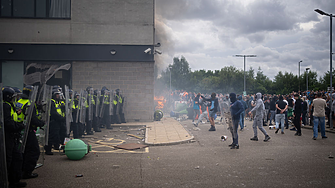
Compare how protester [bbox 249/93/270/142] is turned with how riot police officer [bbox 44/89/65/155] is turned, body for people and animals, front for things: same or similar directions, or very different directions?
very different directions

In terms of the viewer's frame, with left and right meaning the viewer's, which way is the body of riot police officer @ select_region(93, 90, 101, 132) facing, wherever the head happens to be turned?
facing to the right of the viewer

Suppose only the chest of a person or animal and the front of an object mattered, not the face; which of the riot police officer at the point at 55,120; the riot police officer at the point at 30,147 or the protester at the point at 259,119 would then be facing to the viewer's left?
the protester

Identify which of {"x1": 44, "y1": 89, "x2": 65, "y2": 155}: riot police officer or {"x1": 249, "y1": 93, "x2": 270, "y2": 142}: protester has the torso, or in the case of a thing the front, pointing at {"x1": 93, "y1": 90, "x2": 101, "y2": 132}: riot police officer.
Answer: the protester

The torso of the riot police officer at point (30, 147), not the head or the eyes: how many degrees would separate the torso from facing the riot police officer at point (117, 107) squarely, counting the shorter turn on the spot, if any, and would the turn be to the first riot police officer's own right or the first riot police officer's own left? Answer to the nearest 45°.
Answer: approximately 45° to the first riot police officer's own left

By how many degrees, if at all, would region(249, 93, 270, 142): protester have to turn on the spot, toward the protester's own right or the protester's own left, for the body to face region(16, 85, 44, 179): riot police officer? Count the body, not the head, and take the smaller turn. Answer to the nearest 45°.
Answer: approximately 45° to the protester's own left

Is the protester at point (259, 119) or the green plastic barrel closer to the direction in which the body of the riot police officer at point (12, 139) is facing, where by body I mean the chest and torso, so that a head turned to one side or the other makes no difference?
the protester

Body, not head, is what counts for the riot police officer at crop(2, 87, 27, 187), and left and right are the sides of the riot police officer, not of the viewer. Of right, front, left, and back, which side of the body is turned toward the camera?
right

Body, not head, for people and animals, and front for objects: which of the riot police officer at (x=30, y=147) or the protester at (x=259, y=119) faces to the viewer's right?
the riot police officer

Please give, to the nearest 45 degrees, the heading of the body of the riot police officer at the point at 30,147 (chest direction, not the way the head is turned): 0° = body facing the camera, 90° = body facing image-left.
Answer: approximately 270°

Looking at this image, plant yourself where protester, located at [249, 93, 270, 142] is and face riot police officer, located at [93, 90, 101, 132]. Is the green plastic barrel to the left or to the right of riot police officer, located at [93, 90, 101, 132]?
left
